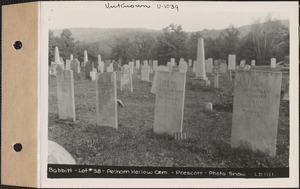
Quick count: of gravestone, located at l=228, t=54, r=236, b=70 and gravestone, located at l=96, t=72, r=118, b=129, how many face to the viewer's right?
0

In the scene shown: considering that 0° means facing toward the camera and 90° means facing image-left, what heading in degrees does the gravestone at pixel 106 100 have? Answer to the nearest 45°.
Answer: approximately 45°

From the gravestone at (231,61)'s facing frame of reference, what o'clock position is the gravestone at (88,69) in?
the gravestone at (88,69) is roughly at 3 o'clock from the gravestone at (231,61).

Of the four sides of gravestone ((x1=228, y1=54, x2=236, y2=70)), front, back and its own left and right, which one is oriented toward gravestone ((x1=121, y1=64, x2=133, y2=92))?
front

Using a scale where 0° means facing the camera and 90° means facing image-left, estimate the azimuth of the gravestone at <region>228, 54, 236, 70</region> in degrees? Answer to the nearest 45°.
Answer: approximately 0°

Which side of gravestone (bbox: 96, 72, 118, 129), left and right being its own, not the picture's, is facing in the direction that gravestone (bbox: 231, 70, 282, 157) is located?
left
